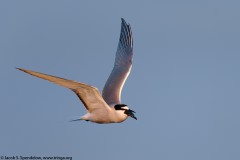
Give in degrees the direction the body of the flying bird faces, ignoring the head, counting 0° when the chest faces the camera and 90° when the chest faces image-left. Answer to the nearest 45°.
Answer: approximately 270°
